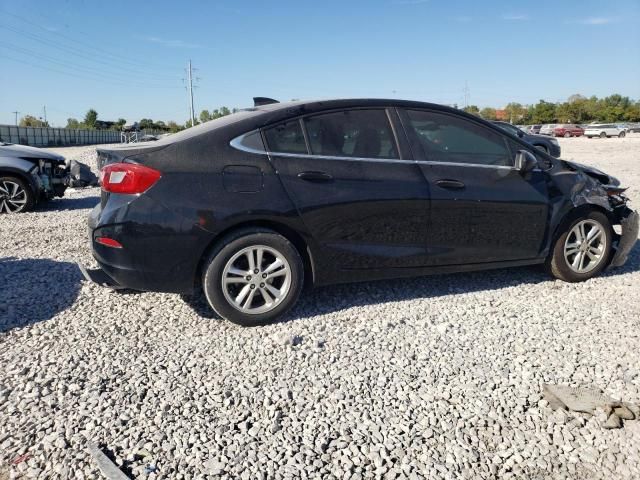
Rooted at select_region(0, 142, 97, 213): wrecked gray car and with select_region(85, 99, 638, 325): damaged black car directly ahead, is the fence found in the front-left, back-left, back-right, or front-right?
back-left

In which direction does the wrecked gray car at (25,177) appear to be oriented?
to the viewer's right

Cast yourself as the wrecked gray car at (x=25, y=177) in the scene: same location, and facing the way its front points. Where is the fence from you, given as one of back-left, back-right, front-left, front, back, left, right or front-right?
left

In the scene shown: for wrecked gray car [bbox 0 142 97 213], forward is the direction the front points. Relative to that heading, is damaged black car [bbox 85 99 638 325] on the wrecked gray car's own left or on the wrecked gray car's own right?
on the wrecked gray car's own right
